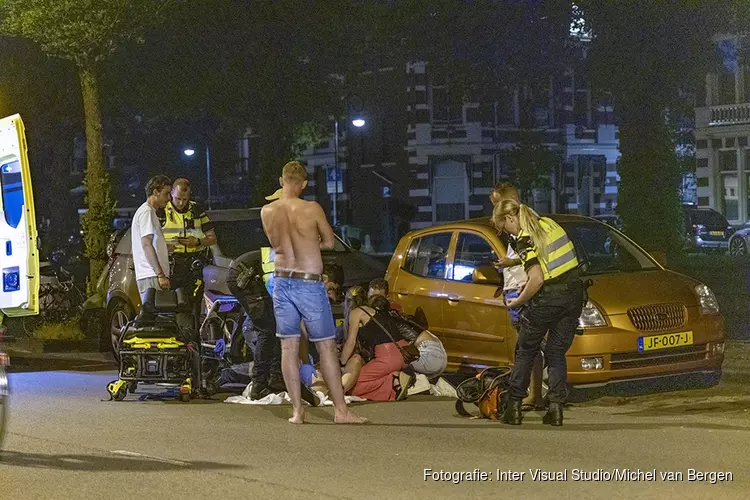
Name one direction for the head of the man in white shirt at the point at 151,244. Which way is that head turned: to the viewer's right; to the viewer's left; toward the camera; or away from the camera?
to the viewer's right

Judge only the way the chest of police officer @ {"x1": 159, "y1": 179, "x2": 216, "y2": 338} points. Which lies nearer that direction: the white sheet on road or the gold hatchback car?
the white sheet on road

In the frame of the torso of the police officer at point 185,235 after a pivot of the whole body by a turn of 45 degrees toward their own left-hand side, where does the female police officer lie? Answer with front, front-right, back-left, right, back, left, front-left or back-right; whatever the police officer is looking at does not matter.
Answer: front

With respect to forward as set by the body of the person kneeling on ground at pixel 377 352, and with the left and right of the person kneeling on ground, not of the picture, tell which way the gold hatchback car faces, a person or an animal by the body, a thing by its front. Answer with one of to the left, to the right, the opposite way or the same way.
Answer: the opposite way

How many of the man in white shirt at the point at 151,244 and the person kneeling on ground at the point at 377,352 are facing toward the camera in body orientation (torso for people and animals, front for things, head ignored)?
0

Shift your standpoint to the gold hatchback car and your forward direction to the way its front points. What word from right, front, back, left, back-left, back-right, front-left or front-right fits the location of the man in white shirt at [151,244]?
back-right

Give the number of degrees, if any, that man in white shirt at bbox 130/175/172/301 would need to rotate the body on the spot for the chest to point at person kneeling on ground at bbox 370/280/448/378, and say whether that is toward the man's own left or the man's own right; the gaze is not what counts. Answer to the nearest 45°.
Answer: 0° — they already face them

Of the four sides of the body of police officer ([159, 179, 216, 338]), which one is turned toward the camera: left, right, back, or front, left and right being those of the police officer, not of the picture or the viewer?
front

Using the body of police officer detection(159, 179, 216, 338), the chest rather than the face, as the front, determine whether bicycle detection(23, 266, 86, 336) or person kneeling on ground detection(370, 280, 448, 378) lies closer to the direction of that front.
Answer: the person kneeling on ground

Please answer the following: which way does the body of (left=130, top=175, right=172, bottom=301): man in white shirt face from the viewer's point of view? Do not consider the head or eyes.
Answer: to the viewer's right

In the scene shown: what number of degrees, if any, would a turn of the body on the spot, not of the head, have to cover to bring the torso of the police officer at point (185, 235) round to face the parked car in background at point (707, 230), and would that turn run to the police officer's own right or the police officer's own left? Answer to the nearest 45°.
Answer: approximately 135° to the police officer's own left

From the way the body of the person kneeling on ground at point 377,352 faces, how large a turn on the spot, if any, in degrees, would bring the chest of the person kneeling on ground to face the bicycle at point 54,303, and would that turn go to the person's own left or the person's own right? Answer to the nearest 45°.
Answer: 0° — they already face it

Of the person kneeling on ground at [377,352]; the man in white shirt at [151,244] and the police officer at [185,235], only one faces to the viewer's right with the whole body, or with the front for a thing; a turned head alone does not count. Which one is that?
the man in white shirt

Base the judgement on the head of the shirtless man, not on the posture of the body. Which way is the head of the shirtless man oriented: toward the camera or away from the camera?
away from the camera
